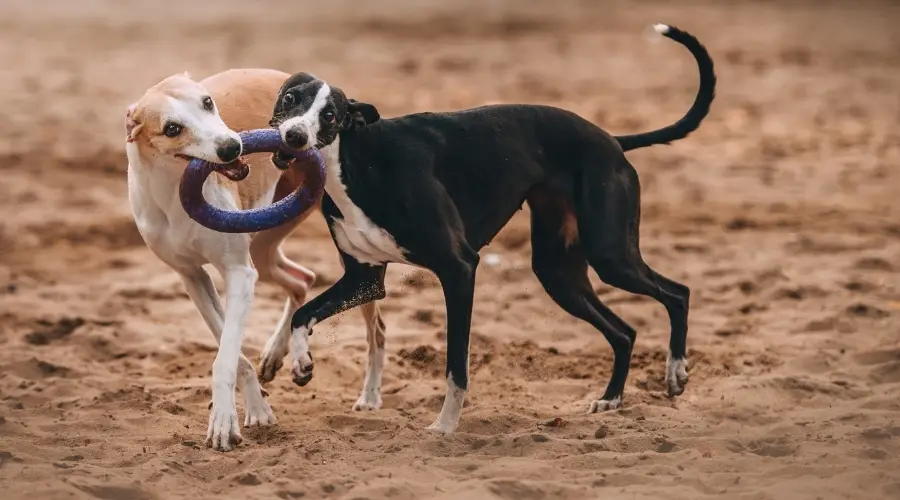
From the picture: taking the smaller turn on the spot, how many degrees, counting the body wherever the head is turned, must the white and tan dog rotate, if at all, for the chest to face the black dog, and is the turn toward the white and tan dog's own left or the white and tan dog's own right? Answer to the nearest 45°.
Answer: approximately 135° to the white and tan dog's own left

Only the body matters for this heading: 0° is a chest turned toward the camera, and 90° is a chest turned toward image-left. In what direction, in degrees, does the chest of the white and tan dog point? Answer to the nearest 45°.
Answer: approximately 45°
